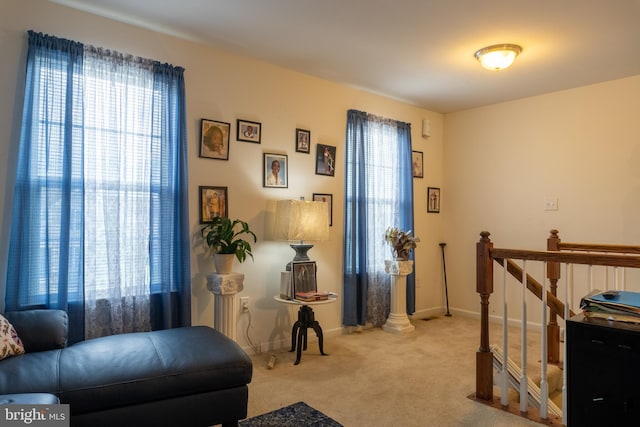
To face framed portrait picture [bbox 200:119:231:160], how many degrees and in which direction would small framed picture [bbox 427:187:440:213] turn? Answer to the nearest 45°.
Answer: approximately 90° to its right

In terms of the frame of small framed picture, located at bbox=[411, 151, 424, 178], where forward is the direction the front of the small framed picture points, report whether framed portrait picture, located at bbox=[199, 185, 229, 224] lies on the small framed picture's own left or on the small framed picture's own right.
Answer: on the small framed picture's own right

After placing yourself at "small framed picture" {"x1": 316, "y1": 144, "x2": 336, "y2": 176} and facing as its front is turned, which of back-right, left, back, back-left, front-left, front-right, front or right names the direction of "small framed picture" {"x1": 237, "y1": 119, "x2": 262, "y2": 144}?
right

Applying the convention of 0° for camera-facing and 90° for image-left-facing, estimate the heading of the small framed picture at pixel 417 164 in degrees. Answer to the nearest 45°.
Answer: approximately 315°

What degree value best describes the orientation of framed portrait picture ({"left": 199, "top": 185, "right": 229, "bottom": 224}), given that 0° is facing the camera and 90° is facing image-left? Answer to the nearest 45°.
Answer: approximately 315°

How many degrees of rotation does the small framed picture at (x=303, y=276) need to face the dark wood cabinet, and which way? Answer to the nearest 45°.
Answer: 0° — it already faces it

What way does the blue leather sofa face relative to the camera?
to the viewer's right

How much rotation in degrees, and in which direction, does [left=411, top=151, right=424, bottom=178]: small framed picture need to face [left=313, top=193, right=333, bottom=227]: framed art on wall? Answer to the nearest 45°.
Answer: approximately 90° to its right

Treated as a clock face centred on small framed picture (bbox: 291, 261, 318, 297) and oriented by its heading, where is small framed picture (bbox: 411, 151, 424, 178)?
small framed picture (bbox: 411, 151, 424, 178) is roughly at 9 o'clock from small framed picture (bbox: 291, 261, 318, 297).
